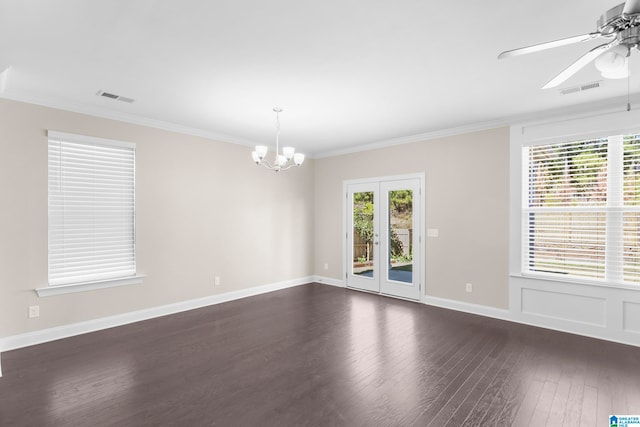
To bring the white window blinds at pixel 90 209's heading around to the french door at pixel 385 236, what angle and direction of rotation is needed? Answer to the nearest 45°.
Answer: approximately 45° to its left

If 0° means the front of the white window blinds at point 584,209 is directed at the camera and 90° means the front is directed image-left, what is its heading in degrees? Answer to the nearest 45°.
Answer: approximately 45°

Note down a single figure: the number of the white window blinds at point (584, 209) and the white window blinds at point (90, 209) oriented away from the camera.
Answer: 0

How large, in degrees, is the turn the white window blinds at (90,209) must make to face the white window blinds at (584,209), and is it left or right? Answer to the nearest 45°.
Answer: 0° — it already faces it

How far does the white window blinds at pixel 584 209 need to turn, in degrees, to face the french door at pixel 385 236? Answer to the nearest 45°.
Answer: approximately 45° to its right

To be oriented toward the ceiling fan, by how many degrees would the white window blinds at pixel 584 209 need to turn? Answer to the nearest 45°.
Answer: approximately 45° to its left

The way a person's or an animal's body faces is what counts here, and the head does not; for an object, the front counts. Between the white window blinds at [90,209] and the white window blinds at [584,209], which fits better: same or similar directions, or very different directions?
very different directions

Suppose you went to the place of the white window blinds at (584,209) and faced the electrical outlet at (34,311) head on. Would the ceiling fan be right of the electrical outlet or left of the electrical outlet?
left

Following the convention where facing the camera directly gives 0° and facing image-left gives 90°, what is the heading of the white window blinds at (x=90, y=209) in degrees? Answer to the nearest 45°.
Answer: approximately 315°

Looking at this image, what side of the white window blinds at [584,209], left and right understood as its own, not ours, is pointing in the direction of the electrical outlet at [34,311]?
front

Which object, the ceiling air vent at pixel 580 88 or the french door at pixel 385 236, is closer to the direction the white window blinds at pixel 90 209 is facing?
the ceiling air vent
